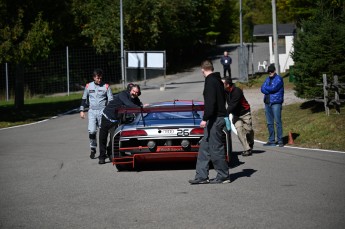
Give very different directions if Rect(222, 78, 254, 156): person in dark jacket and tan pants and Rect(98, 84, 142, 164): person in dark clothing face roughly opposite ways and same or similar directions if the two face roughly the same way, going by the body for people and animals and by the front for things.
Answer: very different directions

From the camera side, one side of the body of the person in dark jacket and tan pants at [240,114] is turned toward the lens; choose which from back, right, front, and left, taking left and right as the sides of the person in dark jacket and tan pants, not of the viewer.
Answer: left

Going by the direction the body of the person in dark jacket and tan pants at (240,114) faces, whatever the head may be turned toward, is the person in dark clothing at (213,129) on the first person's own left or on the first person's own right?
on the first person's own left

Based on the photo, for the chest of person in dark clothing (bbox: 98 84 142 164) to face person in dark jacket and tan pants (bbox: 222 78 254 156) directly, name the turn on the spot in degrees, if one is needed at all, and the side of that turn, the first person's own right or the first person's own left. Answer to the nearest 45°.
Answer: approximately 45° to the first person's own left

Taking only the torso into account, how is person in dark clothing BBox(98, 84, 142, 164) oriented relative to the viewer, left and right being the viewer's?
facing to the right of the viewer

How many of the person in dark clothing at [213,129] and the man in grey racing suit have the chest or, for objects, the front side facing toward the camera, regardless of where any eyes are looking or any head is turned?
1

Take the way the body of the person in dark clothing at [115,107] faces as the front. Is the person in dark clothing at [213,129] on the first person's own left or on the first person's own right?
on the first person's own right

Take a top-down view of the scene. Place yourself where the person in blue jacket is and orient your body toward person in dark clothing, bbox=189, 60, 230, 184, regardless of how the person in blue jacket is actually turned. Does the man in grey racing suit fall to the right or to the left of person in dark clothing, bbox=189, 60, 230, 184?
right

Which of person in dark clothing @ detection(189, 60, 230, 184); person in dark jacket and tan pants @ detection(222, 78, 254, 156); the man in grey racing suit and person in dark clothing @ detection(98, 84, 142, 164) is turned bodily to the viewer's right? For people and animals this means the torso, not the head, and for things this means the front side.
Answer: person in dark clothing @ detection(98, 84, 142, 164)
